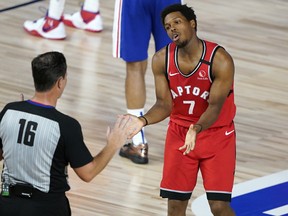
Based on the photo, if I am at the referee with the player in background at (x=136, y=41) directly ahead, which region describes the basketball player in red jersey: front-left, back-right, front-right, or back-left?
front-right

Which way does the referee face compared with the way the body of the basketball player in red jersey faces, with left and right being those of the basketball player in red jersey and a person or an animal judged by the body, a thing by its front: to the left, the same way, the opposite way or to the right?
the opposite way

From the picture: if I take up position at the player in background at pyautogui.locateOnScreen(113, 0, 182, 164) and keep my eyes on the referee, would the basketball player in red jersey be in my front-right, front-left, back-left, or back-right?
front-left

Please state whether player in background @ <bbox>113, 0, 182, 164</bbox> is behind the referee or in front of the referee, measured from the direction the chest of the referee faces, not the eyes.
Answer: in front

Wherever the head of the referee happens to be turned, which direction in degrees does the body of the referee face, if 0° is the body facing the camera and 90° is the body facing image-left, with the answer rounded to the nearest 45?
approximately 225°

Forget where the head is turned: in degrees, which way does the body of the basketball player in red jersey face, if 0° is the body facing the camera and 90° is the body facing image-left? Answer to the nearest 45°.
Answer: approximately 45°

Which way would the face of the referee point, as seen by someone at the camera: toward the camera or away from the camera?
away from the camera

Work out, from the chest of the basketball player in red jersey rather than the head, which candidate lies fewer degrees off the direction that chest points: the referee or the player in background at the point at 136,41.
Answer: the referee

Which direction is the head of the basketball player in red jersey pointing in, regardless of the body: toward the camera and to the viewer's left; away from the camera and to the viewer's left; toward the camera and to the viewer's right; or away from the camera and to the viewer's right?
toward the camera and to the viewer's left

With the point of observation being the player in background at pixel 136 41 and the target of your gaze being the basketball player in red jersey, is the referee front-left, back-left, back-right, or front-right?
front-right

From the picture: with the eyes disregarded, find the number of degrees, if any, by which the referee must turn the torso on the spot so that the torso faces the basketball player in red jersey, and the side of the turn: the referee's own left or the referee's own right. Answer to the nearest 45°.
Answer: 0° — they already face them
